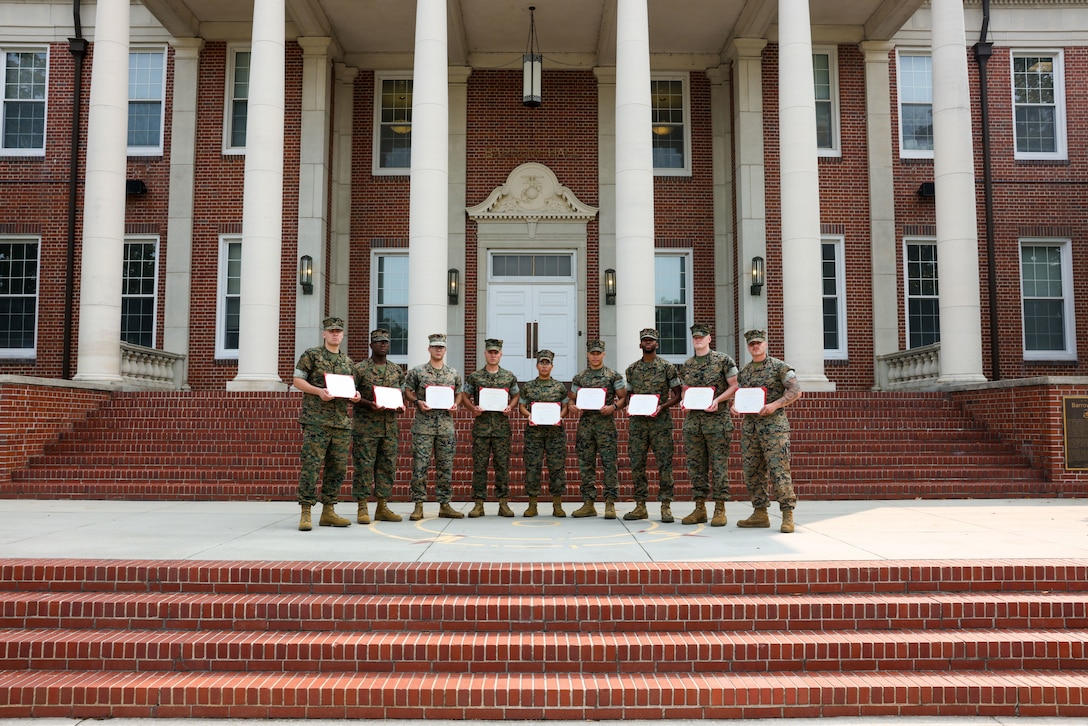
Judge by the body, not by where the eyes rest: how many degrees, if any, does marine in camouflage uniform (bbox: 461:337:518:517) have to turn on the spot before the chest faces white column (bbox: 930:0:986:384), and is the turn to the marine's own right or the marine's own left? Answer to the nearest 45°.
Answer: approximately 135° to the marine's own left

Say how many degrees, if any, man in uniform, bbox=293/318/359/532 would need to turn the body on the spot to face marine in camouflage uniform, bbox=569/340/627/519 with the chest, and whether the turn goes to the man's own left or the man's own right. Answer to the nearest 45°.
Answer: approximately 45° to the man's own left

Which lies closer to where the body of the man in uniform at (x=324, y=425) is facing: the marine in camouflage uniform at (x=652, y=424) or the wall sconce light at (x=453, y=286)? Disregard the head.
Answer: the marine in camouflage uniform

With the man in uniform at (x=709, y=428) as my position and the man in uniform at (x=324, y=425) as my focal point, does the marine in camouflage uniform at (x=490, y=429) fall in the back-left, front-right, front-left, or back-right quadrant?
front-right

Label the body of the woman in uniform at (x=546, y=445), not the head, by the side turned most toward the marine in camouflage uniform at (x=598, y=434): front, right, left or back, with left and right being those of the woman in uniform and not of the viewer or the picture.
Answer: left

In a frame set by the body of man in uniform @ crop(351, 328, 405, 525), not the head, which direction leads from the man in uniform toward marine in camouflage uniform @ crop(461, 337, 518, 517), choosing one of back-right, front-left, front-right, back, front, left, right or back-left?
front-left

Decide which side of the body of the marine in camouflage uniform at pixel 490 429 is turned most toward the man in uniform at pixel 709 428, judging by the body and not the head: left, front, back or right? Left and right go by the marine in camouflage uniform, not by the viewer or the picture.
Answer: left

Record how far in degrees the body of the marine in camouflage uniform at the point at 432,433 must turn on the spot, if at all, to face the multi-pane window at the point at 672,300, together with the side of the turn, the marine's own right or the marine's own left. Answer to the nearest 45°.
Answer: approximately 135° to the marine's own left

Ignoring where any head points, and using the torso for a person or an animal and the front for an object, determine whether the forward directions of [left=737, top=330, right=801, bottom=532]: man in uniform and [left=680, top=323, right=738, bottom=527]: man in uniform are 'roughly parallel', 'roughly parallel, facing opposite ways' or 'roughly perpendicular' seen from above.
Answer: roughly parallel

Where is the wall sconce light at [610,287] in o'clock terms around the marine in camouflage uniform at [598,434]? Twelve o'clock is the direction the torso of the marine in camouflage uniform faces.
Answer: The wall sconce light is roughly at 6 o'clock from the marine in camouflage uniform.

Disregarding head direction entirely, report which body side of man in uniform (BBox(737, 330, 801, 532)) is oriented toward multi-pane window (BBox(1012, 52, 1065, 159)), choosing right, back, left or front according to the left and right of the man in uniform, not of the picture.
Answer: back

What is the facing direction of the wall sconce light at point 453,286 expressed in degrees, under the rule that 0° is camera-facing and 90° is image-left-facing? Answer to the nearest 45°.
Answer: approximately 0°
